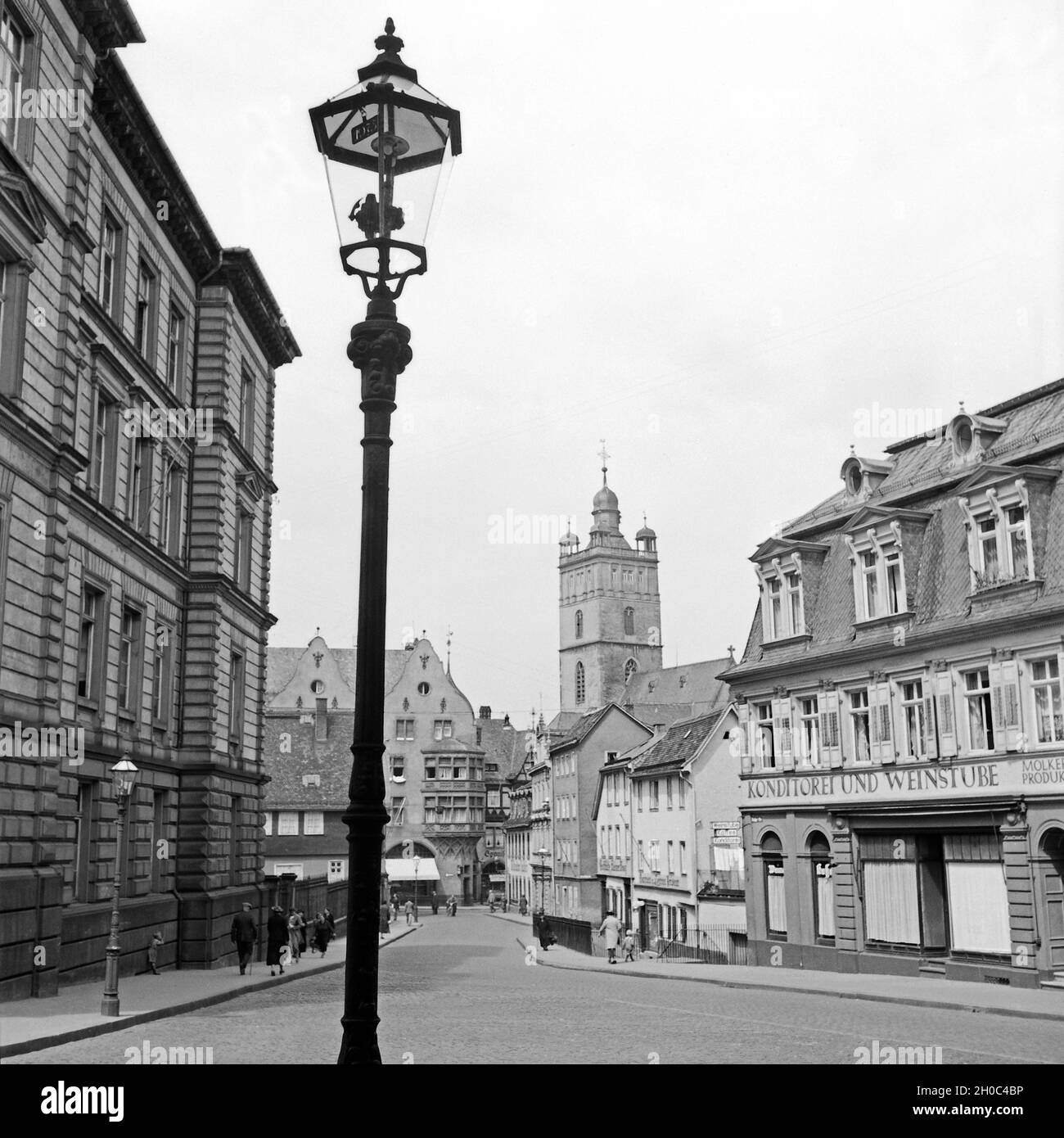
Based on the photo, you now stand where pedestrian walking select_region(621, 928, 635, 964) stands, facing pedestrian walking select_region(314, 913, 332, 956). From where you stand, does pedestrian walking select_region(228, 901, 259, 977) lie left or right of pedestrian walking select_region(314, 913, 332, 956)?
left

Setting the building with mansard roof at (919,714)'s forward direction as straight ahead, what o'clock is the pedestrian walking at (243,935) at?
The pedestrian walking is roughly at 1 o'clock from the building with mansard roof.

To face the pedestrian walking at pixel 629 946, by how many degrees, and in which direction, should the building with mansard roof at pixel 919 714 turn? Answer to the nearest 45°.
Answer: approximately 90° to its right

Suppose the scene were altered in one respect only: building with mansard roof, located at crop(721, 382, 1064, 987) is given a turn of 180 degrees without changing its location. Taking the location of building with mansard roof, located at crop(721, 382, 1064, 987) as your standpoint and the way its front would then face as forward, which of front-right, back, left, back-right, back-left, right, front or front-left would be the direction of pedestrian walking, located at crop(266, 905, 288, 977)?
back-left

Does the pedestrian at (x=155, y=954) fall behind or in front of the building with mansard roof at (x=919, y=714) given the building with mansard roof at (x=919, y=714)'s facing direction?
in front

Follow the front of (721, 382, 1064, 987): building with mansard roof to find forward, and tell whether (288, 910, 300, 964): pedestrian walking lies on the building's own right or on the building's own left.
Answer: on the building's own right

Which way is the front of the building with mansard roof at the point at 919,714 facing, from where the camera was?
facing the viewer and to the left of the viewer

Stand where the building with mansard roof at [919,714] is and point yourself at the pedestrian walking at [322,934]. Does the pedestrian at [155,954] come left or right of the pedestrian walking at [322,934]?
left

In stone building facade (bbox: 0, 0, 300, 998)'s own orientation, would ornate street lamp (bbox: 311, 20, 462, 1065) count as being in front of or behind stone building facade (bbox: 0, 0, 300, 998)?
in front

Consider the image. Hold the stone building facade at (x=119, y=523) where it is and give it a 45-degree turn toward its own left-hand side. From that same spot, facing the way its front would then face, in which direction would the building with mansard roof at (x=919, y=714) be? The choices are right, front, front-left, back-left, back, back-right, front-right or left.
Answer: front

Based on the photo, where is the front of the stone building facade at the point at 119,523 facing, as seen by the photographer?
facing the viewer and to the right of the viewer

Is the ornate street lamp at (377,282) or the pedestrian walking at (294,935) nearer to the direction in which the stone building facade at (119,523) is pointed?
the ornate street lamp

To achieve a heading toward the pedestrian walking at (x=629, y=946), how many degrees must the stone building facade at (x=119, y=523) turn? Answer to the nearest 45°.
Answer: approximately 90° to its left

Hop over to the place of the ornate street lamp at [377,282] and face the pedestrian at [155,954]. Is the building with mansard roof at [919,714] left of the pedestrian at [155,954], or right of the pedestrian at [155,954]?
right
